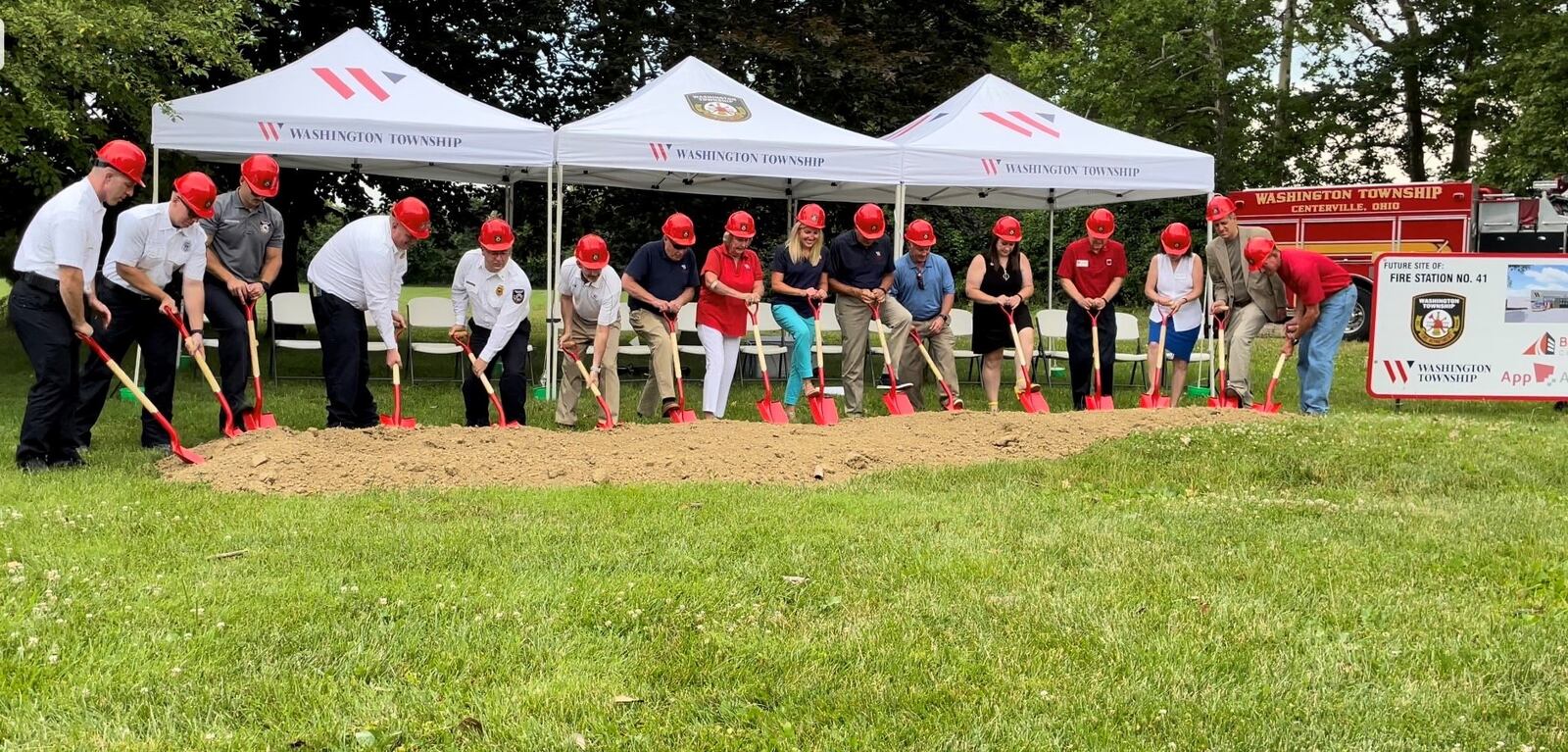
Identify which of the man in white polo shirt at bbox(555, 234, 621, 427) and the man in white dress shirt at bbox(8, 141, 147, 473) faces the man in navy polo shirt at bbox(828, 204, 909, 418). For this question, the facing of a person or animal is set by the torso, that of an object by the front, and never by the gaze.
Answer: the man in white dress shirt at bbox(8, 141, 147, 473)

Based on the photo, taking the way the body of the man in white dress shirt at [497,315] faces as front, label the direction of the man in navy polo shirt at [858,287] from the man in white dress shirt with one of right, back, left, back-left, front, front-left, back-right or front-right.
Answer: left

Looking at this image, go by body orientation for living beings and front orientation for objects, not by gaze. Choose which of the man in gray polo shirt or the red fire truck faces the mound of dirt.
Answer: the man in gray polo shirt

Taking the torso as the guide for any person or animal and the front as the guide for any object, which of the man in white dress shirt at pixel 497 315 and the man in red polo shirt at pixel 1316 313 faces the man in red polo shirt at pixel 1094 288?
the man in red polo shirt at pixel 1316 313

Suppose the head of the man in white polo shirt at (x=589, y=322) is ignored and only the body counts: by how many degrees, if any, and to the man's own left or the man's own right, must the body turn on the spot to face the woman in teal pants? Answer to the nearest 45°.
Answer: approximately 90° to the man's own left

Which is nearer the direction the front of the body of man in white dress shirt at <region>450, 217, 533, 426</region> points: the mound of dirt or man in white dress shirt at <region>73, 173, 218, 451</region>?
the mound of dirt

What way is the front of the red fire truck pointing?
to the viewer's right

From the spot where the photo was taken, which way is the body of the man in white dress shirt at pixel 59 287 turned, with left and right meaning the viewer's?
facing to the right of the viewer

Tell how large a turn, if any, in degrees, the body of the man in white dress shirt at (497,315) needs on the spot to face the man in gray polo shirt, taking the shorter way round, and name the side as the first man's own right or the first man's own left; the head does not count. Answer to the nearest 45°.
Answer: approximately 90° to the first man's own right
